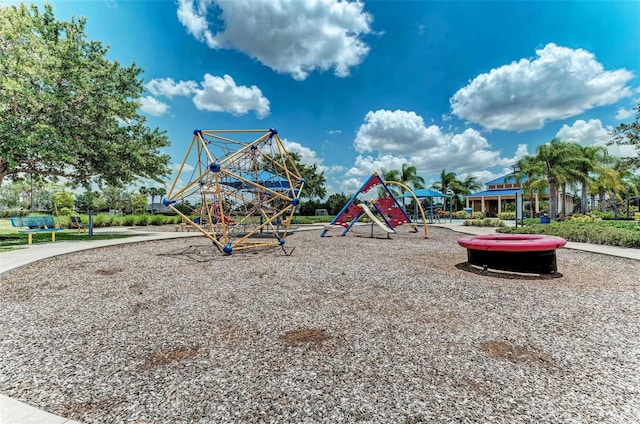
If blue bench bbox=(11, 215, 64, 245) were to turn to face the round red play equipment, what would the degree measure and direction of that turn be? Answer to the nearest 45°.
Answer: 0° — it already faces it

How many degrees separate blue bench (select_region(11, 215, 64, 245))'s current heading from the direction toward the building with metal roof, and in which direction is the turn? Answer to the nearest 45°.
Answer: approximately 45° to its left

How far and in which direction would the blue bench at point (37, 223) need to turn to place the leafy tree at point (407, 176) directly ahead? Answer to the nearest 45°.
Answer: approximately 45° to its left

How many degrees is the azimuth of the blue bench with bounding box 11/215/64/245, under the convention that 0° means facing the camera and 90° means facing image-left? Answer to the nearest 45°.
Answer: approximately 315°

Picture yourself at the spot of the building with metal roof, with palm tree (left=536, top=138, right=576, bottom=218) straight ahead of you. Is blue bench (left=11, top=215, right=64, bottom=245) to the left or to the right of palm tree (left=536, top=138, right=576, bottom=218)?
right

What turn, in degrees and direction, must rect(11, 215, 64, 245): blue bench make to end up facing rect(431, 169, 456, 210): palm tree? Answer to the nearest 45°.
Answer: approximately 45° to its left

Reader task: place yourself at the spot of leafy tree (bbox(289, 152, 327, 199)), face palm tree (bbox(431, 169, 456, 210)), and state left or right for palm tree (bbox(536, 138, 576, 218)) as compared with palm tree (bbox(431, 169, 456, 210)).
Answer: right

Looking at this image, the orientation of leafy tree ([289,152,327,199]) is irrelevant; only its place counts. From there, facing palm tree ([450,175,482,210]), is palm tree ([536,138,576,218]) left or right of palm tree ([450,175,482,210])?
right
